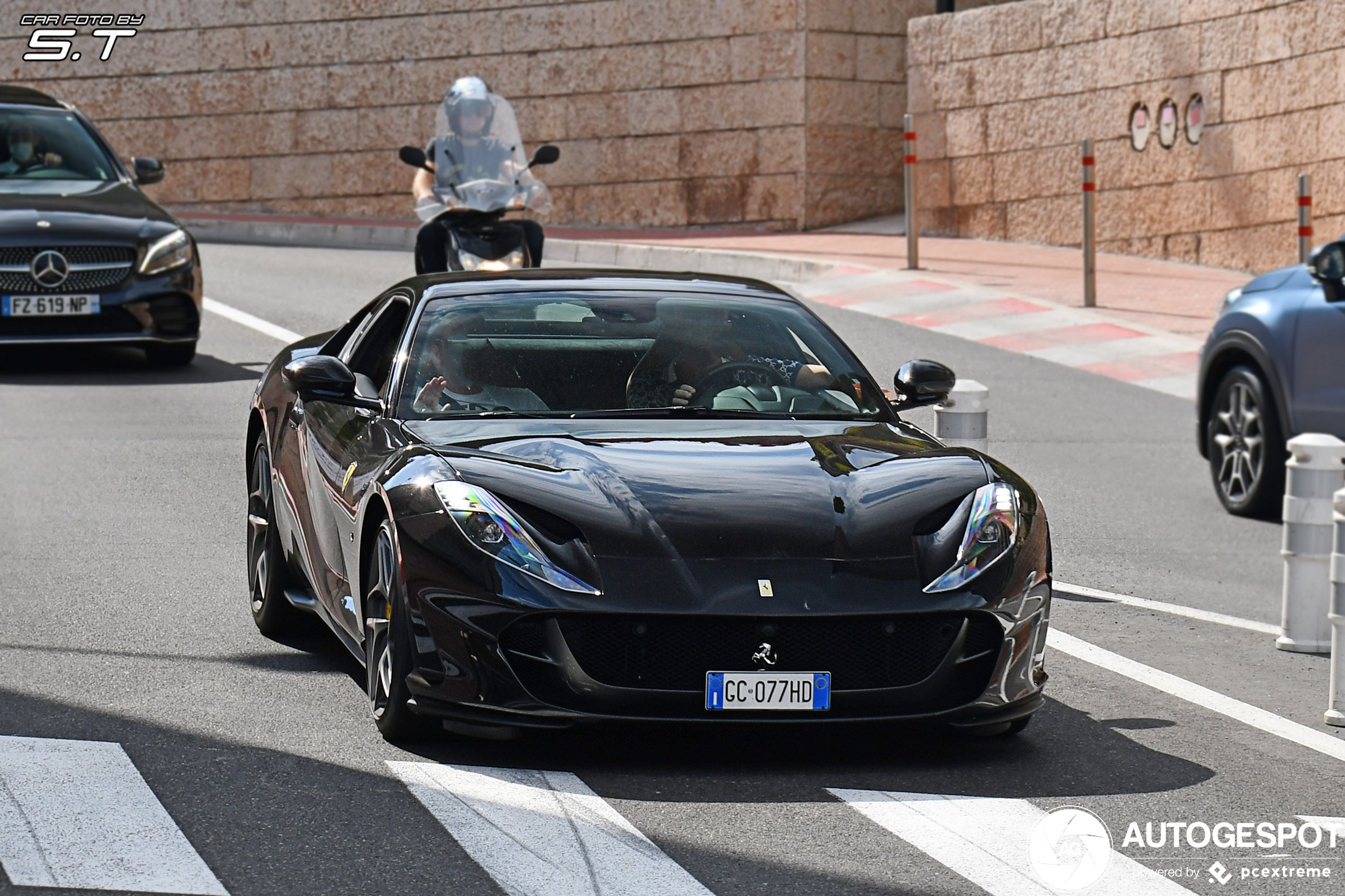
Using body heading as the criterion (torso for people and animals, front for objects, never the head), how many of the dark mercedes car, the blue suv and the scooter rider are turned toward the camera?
2

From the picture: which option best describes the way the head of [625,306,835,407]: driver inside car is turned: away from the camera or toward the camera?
toward the camera

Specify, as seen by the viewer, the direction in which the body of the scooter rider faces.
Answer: toward the camera

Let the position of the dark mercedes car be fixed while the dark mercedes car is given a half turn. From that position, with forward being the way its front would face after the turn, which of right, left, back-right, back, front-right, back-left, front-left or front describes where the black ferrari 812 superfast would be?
back

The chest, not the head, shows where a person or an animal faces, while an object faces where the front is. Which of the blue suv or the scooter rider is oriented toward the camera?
the scooter rider

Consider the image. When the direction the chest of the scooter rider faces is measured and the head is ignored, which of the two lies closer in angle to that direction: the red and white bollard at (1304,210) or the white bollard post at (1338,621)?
the white bollard post

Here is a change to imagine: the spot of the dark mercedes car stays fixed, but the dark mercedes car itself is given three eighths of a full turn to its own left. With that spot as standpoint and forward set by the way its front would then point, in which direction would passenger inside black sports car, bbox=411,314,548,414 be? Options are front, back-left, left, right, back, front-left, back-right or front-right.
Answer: back-right

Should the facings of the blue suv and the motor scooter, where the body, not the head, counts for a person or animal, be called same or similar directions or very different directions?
very different directions

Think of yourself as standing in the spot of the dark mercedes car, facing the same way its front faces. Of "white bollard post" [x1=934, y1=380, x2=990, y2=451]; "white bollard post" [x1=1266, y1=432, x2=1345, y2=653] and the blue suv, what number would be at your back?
0

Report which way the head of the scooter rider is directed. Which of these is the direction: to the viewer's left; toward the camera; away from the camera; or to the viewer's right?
toward the camera

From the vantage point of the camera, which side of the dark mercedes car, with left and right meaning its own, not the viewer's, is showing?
front

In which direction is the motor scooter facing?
toward the camera

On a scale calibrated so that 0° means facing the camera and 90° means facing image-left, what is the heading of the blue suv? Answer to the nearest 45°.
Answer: approximately 135°

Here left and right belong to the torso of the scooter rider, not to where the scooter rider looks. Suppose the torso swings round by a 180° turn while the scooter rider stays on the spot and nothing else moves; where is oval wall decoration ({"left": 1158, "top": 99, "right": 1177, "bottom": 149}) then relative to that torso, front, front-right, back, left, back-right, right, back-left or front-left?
front-right

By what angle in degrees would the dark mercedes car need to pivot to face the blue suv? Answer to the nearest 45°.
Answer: approximately 45° to its left

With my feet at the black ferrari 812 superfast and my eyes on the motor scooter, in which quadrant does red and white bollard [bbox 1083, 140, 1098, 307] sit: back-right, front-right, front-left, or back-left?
front-right

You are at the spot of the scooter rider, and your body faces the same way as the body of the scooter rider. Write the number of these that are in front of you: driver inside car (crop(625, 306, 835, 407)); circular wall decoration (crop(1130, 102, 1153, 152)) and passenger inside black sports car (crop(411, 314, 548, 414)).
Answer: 2

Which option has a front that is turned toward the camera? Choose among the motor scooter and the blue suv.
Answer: the motor scooter

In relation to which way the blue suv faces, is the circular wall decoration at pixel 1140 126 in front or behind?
in front
